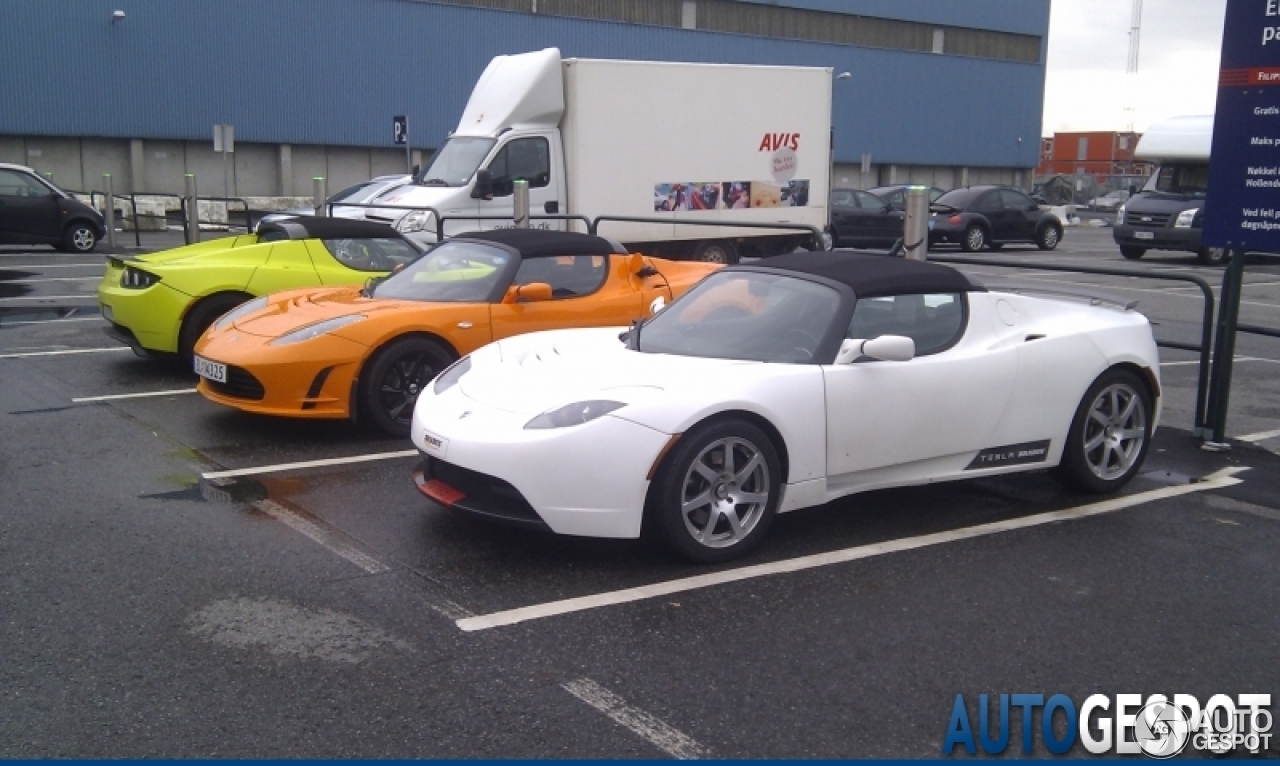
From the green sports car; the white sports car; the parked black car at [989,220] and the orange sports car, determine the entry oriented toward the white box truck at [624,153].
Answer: the green sports car

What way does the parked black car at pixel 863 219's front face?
to the viewer's right

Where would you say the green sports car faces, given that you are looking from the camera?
facing away from the viewer and to the right of the viewer

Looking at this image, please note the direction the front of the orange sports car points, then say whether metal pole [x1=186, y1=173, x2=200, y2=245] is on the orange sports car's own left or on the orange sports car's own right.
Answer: on the orange sports car's own right

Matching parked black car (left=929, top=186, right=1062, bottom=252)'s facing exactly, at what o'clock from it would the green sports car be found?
The green sports car is roughly at 5 o'clock from the parked black car.

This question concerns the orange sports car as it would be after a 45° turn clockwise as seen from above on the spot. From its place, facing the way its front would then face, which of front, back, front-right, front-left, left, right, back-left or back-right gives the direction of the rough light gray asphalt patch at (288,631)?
left

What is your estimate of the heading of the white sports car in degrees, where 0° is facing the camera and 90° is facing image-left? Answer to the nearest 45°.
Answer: approximately 45°

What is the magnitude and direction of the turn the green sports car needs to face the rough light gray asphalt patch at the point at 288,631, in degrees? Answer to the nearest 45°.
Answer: approximately 135° to its right

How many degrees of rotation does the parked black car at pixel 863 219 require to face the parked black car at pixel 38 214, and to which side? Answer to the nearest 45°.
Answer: approximately 135° to its right

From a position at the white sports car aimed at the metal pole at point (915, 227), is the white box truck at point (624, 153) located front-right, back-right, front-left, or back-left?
front-left

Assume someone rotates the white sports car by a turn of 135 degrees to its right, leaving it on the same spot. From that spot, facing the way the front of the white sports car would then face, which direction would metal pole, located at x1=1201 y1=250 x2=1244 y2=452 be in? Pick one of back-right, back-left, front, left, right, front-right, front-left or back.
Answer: front-right
